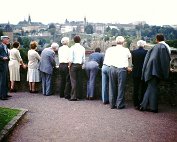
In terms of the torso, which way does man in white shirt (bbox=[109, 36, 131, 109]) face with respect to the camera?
away from the camera

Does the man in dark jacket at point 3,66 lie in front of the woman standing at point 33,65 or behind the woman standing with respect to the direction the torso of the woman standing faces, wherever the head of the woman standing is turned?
behind

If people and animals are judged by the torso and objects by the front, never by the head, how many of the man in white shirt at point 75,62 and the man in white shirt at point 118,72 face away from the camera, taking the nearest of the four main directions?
2

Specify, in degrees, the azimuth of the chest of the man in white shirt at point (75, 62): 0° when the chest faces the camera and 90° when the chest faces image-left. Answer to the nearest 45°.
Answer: approximately 180°

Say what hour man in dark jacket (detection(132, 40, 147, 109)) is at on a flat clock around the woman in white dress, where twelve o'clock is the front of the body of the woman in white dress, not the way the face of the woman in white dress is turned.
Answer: The man in dark jacket is roughly at 3 o'clock from the woman in white dress.

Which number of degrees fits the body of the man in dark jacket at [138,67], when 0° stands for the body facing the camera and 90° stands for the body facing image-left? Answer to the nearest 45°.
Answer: approximately 180°

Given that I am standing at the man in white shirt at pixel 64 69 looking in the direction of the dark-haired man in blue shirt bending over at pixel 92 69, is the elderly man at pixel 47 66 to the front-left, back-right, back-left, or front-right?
back-left

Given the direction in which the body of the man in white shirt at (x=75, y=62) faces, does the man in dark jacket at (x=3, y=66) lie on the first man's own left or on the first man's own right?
on the first man's own left

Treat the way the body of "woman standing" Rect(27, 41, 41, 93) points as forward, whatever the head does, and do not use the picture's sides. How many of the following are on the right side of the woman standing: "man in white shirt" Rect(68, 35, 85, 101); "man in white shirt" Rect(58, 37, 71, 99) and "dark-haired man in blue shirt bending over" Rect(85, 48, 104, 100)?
3

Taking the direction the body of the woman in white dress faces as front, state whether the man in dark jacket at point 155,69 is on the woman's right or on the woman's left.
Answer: on the woman's right

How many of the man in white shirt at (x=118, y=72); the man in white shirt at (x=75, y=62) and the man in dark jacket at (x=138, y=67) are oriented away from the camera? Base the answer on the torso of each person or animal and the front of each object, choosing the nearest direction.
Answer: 3

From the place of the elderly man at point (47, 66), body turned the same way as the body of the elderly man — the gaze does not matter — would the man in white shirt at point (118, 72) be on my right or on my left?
on my right
